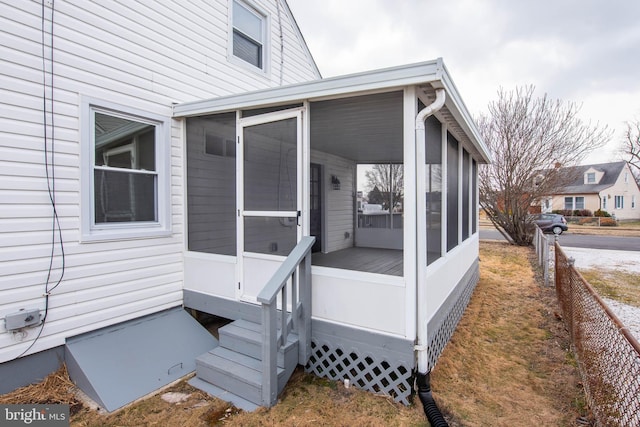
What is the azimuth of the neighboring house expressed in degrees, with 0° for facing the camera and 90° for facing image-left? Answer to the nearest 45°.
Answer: approximately 45°

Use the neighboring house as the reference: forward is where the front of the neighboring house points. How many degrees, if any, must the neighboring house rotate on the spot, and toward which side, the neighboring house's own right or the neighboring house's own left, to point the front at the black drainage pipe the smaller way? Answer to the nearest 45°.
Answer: approximately 45° to the neighboring house's own left
